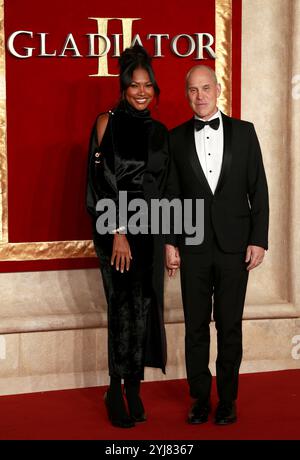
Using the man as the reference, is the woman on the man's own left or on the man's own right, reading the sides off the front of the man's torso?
on the man's own right

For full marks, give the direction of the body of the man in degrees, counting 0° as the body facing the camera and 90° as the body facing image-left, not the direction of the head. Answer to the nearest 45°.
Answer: approximately 0°
